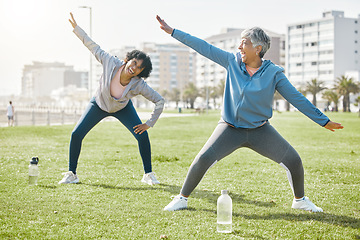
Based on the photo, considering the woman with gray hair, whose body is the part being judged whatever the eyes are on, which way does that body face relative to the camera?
toward the camera

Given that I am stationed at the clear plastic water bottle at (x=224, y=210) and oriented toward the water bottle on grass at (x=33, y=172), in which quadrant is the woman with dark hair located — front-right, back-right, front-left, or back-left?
front-right

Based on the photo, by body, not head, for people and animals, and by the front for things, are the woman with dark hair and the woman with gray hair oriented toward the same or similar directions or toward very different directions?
same or similar directions

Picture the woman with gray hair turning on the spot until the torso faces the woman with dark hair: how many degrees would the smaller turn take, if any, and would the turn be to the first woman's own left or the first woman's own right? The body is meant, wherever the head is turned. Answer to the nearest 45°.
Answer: approximately 135° to the first woman's own right

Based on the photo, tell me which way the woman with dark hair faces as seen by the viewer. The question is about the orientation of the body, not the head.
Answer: toward the camera

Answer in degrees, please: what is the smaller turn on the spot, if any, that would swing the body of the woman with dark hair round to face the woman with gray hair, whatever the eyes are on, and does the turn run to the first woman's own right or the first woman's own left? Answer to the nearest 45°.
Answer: approximately 45° to the first woman's own left

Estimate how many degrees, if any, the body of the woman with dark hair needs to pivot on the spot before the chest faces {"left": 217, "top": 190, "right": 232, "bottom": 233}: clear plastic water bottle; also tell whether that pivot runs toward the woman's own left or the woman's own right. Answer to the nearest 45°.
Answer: approximately 45° to the woman's own left

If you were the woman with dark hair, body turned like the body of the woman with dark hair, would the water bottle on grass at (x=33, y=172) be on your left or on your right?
on your right

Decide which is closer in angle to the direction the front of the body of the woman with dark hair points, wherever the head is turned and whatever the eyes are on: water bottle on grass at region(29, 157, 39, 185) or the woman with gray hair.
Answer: the woman with gray hair

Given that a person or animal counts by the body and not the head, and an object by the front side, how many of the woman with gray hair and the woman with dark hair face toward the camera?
2
